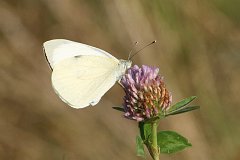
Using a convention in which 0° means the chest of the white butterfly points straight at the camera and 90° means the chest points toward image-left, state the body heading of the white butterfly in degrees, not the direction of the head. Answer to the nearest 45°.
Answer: approximately 270°
